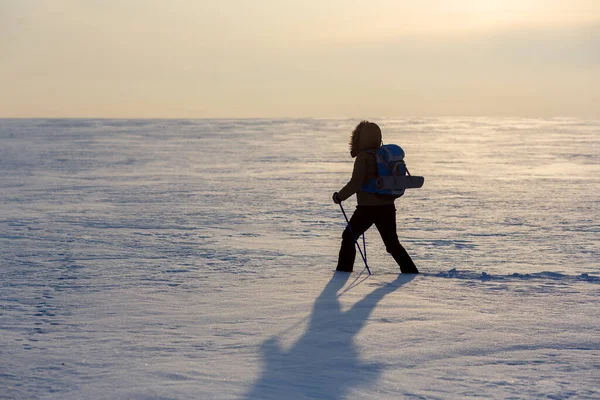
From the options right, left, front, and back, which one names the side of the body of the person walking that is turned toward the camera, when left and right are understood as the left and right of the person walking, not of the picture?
left
